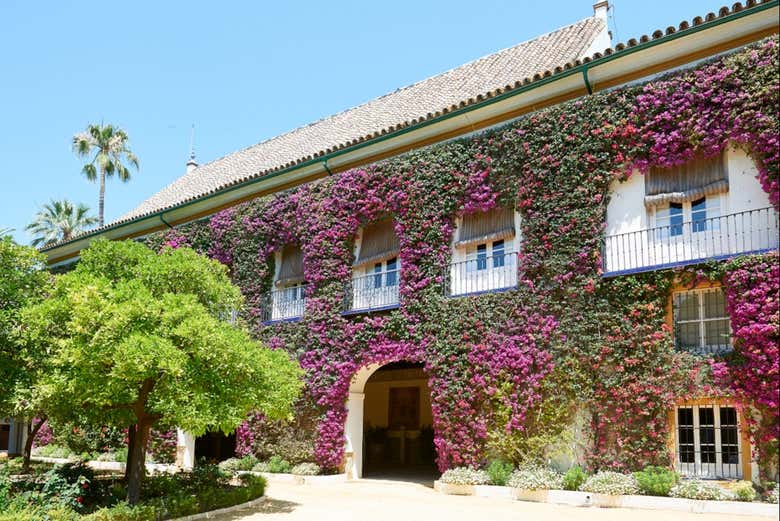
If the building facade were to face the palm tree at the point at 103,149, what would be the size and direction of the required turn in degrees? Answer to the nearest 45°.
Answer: approximately 90° to its right

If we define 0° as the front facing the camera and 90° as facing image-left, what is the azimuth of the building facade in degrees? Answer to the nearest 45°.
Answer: approximately 45°

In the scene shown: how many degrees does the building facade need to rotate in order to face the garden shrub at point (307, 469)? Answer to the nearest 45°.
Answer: approximately 90° to its right

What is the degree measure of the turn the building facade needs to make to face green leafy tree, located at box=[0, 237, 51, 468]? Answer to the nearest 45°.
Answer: approximately 45° to its right

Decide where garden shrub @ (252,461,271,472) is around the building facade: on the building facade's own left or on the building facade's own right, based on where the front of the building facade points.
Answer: on the building facade's own right

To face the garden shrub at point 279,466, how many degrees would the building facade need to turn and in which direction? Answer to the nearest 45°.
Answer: approximately 90° to its right
